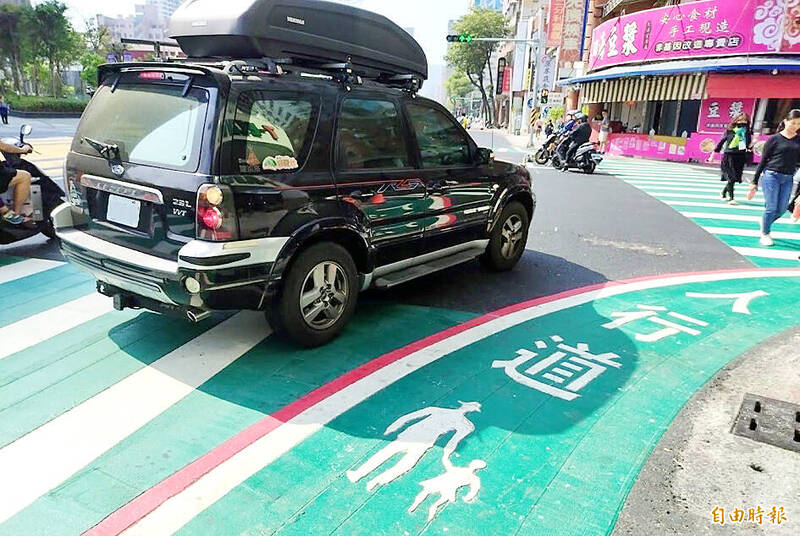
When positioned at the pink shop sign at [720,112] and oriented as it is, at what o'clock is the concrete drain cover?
The concrete drain cover is roughly at 12 o'clock from the pink shop sign.

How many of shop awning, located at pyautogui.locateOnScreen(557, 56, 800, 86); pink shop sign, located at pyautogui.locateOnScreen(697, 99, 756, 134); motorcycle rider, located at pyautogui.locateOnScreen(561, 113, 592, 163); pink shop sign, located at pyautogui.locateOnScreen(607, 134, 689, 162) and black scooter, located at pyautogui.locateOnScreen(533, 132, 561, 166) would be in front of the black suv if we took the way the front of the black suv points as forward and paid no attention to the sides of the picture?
5

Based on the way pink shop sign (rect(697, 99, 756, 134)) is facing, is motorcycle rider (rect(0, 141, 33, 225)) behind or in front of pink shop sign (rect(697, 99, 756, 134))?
in front

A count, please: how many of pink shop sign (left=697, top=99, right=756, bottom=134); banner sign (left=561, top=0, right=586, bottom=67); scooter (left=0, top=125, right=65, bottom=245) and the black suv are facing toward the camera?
2

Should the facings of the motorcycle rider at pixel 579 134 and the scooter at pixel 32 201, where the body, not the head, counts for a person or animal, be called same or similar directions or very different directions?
very different directions

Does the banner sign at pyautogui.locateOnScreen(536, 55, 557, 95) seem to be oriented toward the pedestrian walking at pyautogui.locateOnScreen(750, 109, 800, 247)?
yes

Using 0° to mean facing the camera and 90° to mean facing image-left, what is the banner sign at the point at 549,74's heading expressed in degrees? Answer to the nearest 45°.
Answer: approximately 0°

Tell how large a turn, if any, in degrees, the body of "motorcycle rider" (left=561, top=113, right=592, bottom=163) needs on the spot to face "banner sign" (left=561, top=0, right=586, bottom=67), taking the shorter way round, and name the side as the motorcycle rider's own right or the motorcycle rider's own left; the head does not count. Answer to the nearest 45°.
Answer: approximately 135° to the motorcycle rider's own right

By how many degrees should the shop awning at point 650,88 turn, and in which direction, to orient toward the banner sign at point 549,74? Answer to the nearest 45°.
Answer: approximately 135° to its right

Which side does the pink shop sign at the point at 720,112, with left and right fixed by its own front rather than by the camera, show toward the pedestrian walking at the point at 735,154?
front

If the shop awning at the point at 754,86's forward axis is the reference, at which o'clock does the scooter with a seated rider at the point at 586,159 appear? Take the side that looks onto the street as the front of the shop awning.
The scooter with a seated rider is roughly at 1 o'clock from the shop awning.

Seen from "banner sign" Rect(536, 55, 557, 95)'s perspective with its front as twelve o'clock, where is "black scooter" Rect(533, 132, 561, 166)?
The black scooter is roughly at 12 o'clock from the banner sign.

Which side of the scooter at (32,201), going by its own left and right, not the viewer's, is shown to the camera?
right
